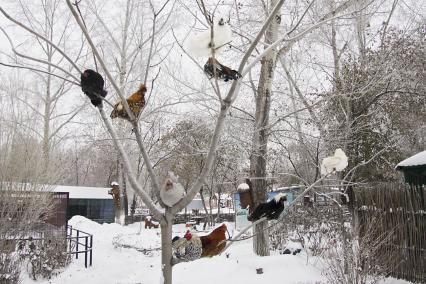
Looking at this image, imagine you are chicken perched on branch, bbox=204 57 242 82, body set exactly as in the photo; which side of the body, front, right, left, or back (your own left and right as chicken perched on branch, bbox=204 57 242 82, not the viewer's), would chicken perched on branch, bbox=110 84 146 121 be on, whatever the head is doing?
front

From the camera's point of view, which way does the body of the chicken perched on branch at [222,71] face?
to the viewer's left
